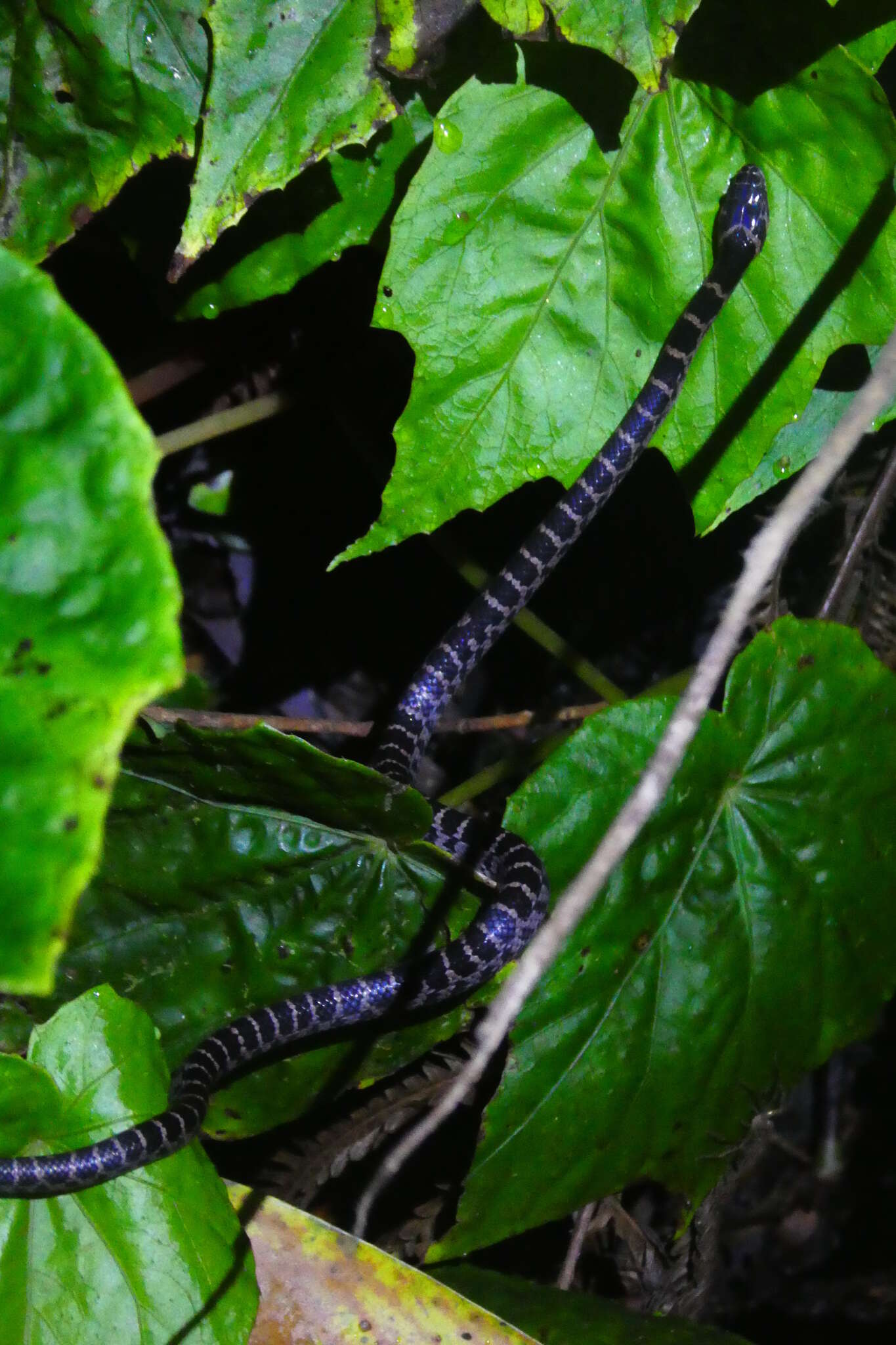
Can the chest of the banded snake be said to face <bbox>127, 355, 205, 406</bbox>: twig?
no

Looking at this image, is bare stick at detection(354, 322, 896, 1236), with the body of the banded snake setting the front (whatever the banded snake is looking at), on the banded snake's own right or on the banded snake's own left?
on the banded snake's own right

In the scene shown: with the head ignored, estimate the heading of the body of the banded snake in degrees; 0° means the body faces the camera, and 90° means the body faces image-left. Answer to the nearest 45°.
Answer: approximately 225°

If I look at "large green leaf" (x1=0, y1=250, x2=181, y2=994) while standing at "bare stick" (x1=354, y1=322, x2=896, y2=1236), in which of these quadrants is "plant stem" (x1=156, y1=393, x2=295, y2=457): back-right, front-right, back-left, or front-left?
front-right
